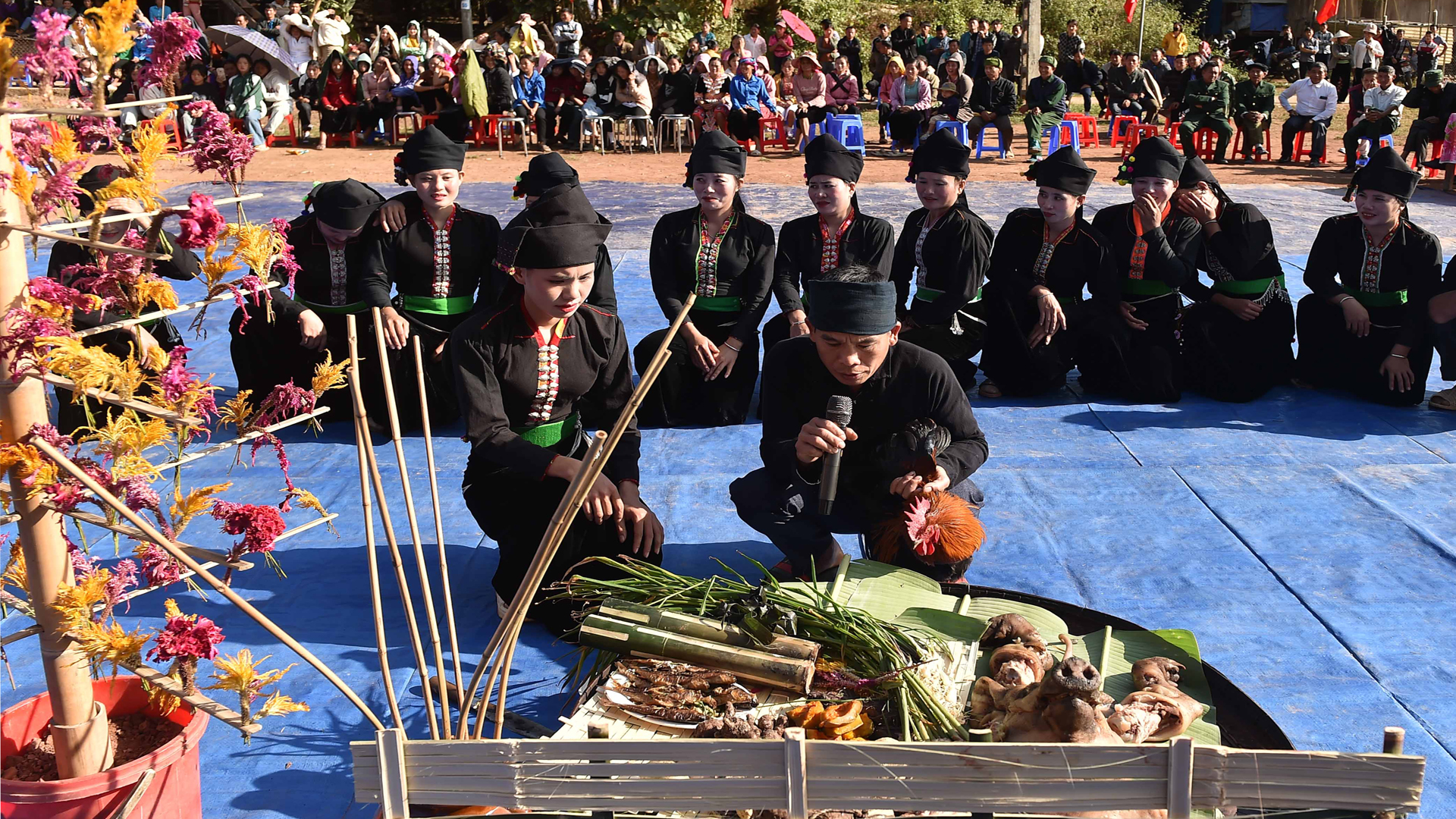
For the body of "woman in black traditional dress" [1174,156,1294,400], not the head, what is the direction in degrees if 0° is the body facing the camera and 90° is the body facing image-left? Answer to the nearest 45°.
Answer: approximately 45°

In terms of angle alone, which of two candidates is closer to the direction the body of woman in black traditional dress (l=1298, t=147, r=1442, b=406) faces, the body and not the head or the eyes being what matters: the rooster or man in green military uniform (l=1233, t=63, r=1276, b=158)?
the rooster

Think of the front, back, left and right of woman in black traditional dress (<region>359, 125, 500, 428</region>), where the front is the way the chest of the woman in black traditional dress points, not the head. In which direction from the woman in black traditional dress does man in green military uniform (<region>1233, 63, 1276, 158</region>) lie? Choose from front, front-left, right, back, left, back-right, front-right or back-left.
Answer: back-left

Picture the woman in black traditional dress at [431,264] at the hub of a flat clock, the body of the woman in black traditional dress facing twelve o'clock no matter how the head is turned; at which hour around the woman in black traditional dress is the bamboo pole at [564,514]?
The bamboo pole is roughly at 12 o'clock from the woman in black traditional dress.

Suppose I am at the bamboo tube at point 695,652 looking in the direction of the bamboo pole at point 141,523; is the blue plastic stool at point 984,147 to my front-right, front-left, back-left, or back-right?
back-right

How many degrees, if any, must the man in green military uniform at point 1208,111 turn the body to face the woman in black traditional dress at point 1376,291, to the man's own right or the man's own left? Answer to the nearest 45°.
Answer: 0° — they already face them

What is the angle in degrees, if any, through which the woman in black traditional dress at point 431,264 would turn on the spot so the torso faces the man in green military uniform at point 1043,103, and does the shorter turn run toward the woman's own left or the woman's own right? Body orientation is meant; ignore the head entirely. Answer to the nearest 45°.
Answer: approximately 135° to the woman's own left

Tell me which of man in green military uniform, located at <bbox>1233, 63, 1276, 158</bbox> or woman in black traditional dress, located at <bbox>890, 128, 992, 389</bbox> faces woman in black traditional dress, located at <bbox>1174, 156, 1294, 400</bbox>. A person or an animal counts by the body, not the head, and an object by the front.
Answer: the man in green military uniform

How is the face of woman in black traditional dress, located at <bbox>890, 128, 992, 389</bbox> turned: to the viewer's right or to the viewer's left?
to the viewer's left

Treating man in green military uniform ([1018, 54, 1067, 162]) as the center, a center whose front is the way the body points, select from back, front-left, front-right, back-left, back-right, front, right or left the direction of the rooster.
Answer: front-left
